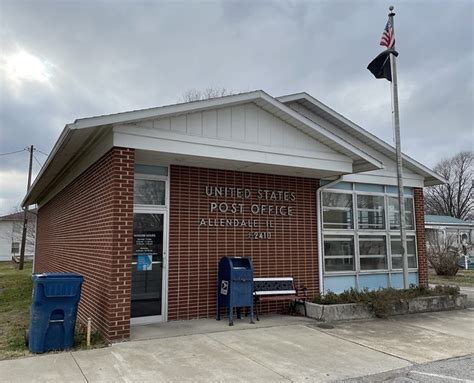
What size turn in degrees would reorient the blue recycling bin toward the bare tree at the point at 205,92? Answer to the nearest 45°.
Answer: approximately 135° to its left

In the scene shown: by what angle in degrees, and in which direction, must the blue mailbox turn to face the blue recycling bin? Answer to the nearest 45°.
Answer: approximately 90° to its right

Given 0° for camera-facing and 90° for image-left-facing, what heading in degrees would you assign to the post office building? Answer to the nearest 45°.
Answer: approximately 315°

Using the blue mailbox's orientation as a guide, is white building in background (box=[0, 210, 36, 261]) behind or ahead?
behind

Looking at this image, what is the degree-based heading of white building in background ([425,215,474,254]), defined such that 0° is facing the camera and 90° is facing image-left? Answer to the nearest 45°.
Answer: approximately 0°

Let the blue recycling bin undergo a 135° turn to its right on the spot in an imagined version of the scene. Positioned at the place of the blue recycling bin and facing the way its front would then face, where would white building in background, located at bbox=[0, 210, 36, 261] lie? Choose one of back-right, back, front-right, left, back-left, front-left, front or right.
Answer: front-right

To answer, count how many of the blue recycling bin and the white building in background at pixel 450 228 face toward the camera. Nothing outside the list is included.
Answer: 2
